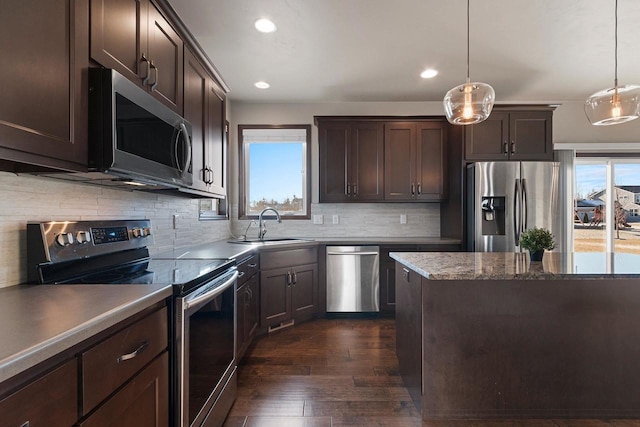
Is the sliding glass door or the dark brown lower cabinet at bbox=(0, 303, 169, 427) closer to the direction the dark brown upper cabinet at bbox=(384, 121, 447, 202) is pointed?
the dark brown lower cabinet

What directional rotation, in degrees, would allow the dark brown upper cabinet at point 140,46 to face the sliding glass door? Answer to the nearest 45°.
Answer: approximately 45° to its left

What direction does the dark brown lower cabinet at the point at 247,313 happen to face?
to the viewer's right

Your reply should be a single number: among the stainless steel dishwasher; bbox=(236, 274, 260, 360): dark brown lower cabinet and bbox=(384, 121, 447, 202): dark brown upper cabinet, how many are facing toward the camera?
2

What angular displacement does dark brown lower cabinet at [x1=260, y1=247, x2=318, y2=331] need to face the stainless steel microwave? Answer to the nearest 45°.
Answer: approximately 45° to its right

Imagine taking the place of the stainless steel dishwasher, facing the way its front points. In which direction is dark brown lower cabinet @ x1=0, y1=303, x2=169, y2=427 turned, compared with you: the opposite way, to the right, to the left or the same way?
to the left

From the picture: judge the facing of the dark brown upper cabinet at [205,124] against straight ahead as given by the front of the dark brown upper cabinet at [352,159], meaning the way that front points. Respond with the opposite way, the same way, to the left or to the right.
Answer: to the left

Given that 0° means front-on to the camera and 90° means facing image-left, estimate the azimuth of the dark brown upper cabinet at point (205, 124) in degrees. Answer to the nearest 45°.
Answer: approximately 315°

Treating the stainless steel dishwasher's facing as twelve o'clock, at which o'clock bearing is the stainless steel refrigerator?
The stainless steel refrigerator is roughly at 9 o'clock from the stainless steel dishwasher.
